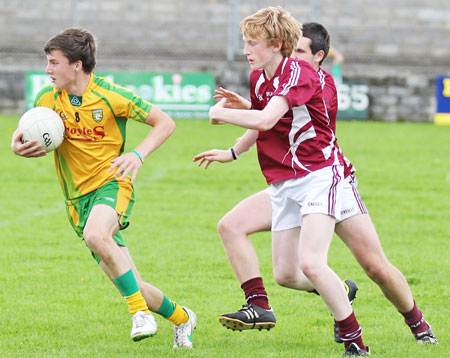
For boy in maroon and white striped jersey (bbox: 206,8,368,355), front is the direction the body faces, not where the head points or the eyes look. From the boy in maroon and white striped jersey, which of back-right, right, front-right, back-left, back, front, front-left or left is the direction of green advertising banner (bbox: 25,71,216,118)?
back-right

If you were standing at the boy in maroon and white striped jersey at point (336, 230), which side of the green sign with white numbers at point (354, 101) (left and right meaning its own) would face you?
front

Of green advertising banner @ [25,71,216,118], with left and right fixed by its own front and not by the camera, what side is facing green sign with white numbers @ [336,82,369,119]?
left

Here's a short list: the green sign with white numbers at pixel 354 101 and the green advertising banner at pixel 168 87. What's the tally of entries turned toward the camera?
2

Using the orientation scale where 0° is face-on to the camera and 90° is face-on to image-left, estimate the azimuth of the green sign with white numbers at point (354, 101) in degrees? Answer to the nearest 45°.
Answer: approximately 0°

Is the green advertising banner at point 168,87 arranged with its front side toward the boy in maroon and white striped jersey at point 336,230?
yes

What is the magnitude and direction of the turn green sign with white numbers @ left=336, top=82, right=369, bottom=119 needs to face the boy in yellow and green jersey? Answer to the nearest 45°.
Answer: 0° — it already faces them

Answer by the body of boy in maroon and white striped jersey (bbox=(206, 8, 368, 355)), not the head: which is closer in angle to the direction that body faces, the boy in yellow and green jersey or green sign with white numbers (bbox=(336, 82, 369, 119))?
the boy in yellow and green jersey

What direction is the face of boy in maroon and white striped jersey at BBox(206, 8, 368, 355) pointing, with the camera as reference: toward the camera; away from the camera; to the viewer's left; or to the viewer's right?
to the viewer's left

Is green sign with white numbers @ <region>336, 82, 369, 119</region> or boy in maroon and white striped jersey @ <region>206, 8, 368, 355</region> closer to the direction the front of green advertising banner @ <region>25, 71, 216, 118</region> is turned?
the boy in maroon and white striped jersey

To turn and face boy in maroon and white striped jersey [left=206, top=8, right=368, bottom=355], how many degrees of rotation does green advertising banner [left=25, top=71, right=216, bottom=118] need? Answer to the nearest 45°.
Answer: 0° — it already faces them
